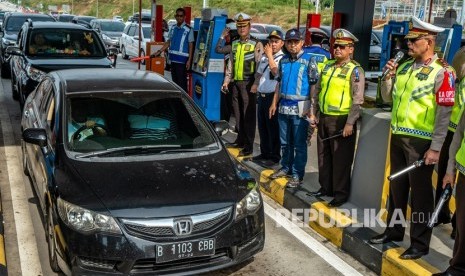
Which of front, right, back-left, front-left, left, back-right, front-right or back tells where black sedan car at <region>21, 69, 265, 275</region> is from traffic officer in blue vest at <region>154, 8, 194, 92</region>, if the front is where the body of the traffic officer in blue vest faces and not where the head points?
front-left

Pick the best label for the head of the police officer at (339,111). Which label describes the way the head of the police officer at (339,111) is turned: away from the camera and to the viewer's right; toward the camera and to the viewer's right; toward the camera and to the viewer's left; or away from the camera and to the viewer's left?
toward the camera and to the viewer's left

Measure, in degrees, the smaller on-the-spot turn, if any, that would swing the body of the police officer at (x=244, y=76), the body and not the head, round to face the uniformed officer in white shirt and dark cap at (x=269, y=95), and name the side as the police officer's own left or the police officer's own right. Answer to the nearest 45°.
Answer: approximately 90° to the police officer's own left

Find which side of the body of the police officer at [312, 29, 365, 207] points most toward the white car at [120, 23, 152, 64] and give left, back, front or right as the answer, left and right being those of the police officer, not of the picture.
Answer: right

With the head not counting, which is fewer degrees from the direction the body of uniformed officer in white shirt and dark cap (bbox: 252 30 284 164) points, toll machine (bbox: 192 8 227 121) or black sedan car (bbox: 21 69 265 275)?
the black sedan car

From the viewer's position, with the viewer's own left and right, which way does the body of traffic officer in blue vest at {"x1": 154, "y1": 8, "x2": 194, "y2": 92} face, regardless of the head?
facing the viewer and to the left of the viewer

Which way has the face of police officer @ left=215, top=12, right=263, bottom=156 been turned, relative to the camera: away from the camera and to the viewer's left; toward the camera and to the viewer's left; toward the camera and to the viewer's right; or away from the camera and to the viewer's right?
toward the camera and to the viewer's left

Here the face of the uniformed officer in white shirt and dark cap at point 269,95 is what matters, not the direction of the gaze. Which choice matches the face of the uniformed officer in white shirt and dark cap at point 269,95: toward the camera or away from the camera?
toward the camera

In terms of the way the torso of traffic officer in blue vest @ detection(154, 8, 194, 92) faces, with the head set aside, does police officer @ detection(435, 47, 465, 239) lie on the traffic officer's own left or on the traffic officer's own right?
on the traffic officer's own left

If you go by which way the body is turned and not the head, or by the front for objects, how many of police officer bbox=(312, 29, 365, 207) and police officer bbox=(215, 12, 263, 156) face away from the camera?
0

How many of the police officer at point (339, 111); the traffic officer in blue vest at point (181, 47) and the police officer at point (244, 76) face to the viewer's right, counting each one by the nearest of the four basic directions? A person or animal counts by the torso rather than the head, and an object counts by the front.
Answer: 0

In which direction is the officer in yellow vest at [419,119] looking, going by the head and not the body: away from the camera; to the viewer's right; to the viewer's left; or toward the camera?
to the viewer's left

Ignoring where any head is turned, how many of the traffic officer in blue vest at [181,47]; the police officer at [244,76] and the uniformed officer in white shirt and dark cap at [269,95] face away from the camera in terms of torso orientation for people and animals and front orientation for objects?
0
